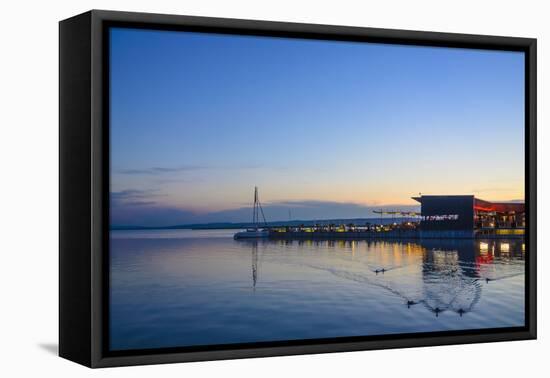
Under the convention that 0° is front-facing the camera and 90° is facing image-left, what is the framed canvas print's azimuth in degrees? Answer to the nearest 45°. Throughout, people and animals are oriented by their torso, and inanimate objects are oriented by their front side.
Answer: approximately 315°
